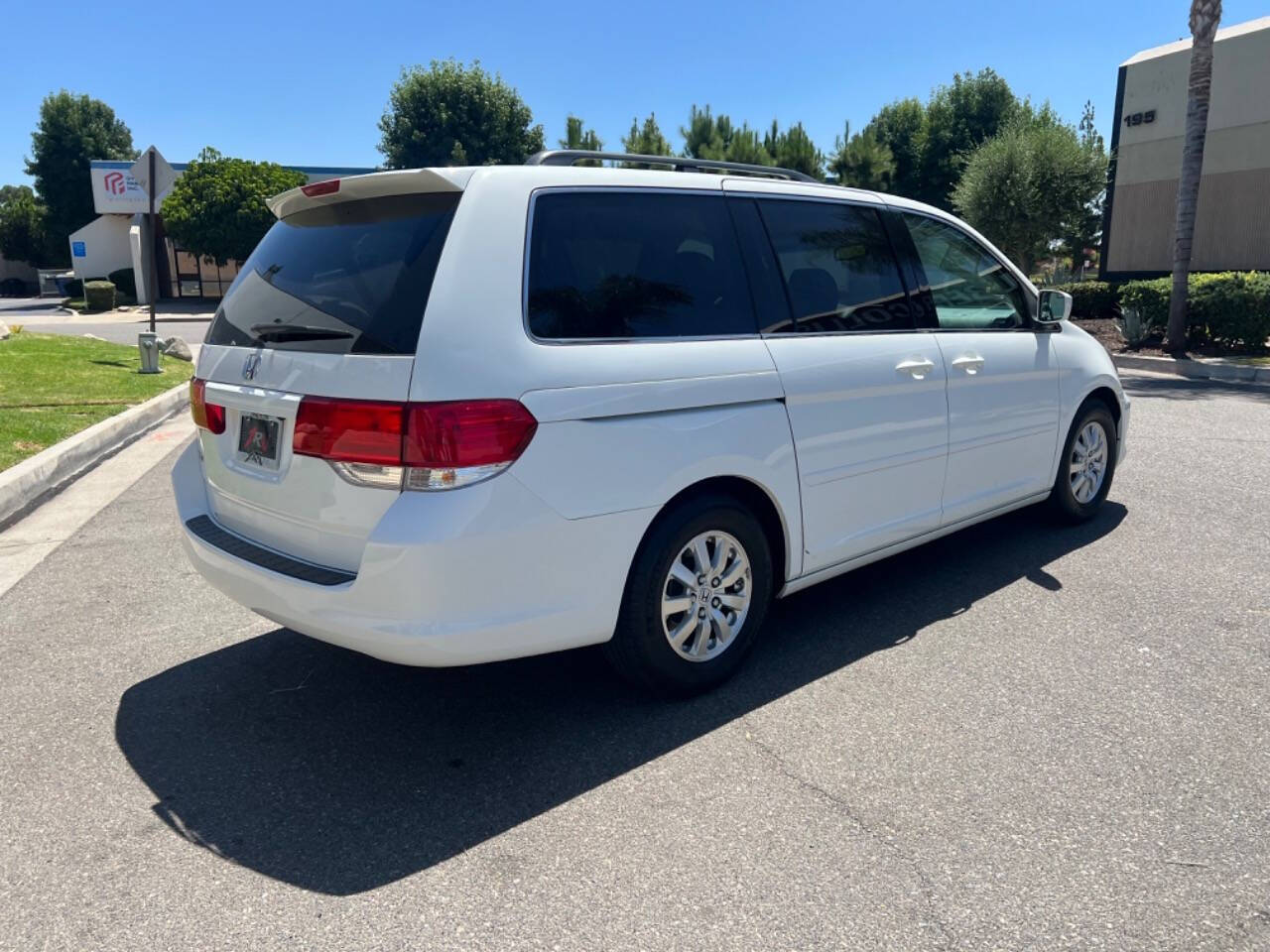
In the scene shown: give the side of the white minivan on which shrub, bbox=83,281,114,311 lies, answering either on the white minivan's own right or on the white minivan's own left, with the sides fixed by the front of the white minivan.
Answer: on the white minivan's own left

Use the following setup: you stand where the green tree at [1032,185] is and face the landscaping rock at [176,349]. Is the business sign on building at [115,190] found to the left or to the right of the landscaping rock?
right

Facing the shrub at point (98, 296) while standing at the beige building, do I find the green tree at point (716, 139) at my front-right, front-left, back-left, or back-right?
front-right

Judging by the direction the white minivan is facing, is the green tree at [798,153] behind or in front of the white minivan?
in front

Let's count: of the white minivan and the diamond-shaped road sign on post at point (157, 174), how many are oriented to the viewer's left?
0

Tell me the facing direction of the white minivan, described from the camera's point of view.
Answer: facing away from the viewer and to the right of the viewer

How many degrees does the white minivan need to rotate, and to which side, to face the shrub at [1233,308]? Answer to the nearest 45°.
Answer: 0° — it already faces it

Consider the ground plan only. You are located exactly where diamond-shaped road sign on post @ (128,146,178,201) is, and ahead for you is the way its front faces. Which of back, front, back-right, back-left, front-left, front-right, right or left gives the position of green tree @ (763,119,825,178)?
front-right

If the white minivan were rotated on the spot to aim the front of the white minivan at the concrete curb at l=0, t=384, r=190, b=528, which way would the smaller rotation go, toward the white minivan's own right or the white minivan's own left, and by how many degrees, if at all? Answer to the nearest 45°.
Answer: approximately 90° to the white minivan's own left

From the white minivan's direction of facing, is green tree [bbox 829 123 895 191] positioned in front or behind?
in front

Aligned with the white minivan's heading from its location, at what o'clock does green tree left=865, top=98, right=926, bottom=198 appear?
The green tree is roughly at 11 o'clock from the white minivan.

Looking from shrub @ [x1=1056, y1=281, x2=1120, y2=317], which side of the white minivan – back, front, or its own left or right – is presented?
front

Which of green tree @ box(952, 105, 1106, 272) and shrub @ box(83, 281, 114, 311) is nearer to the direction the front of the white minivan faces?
the green tree

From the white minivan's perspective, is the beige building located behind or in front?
in front

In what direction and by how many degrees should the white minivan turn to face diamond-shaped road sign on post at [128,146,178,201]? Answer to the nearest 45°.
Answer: approximately 90° to its left
